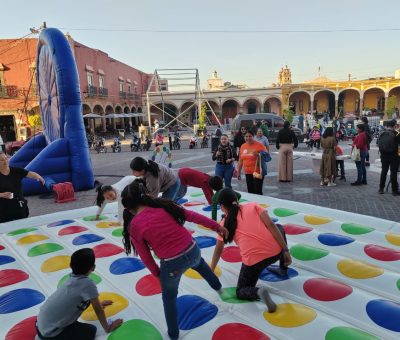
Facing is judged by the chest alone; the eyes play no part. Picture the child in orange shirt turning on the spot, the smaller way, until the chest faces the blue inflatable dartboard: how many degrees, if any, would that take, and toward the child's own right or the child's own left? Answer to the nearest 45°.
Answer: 0° — they already face it

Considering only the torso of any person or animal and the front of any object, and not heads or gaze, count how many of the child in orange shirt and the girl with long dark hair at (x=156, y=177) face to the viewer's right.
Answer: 0

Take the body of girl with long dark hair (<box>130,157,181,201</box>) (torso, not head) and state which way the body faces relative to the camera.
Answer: to the viewer's left

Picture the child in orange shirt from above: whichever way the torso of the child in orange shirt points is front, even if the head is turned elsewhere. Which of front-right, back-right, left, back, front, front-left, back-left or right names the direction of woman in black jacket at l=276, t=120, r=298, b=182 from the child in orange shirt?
front-right

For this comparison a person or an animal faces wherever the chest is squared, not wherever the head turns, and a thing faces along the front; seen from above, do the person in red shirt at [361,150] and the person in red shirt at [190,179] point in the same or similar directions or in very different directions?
very different directions
